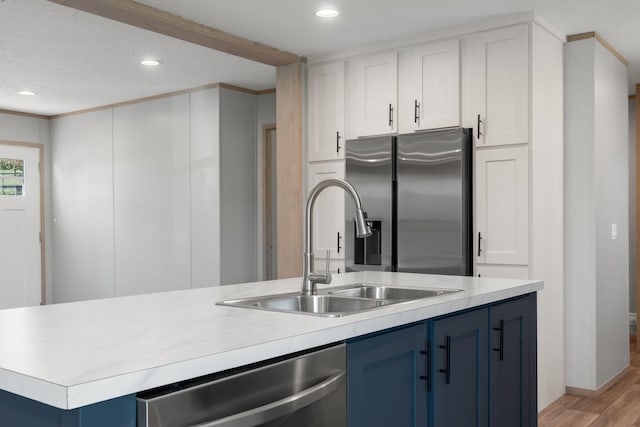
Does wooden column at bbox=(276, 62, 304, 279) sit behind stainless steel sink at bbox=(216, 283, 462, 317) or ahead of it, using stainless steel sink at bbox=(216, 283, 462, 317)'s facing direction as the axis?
behind

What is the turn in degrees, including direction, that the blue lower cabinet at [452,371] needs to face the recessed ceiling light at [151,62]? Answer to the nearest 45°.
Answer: approximately 180°

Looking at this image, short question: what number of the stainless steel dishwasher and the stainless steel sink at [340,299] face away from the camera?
0

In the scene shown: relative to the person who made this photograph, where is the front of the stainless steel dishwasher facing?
facing the viewer and to the right of the viewer

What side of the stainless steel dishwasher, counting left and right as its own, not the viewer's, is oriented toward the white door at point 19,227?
back

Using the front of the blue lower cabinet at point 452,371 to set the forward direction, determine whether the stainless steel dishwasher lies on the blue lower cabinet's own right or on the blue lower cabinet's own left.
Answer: on the blue lower cabinet's own right

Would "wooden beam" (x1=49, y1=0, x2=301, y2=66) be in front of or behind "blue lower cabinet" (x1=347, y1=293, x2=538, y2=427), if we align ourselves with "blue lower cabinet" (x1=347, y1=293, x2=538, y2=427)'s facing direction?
behind

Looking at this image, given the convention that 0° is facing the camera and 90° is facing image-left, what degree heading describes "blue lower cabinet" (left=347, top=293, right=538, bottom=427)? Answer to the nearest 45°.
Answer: approximately 315°

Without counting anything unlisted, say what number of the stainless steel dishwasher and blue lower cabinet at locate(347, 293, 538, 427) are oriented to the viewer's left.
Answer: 0

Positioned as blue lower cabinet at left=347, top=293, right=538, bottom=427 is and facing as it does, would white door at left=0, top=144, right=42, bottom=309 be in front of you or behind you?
behind
